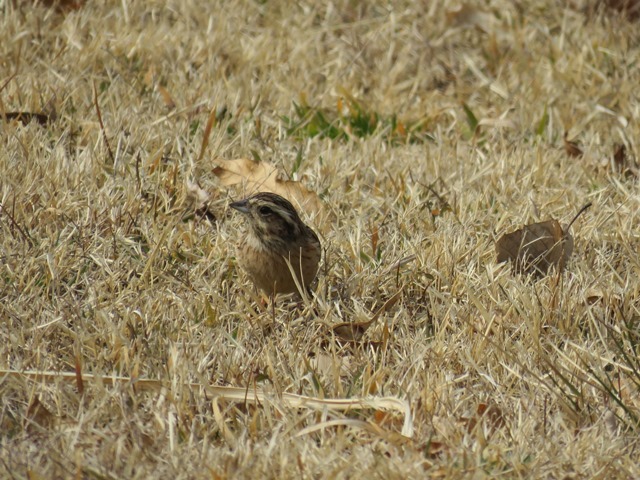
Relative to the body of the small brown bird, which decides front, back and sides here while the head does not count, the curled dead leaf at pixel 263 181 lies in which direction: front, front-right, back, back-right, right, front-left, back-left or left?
back-right

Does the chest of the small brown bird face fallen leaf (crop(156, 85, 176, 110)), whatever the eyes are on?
no

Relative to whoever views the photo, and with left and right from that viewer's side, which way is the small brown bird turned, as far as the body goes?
facing the viewer and to the left of the viewer

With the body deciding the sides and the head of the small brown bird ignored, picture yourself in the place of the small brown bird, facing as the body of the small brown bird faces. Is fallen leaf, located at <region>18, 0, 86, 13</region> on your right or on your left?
on your right

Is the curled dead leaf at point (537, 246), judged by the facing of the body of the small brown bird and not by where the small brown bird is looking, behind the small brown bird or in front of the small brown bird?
behind

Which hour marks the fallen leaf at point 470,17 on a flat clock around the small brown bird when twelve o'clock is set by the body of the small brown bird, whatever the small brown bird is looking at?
The fallen leaf is roughly at 5 o'clock from the small brown bird.

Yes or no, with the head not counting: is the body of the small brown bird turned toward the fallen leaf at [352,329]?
no

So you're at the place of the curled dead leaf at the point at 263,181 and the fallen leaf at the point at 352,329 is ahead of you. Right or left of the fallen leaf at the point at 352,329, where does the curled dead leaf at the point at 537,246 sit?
left

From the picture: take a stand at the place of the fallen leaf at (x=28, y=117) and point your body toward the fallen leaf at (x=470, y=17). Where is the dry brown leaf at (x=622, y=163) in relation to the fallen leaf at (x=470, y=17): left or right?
right

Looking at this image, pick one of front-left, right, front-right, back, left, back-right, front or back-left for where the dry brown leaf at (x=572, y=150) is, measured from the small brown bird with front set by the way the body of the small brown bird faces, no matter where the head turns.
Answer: back

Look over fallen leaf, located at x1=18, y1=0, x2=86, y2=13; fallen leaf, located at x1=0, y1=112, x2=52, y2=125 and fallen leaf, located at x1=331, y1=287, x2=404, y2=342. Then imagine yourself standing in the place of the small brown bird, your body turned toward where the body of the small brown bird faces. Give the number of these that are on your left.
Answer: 1

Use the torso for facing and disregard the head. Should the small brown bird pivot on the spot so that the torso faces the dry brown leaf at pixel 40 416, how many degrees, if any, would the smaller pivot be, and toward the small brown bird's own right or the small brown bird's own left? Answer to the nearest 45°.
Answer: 0° — it already faces it

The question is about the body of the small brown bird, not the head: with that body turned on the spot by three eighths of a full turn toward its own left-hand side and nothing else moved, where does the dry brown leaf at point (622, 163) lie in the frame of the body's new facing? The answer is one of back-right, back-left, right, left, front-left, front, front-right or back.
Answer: front-left

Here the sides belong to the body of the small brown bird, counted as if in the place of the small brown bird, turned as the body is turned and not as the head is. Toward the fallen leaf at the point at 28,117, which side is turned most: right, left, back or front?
right

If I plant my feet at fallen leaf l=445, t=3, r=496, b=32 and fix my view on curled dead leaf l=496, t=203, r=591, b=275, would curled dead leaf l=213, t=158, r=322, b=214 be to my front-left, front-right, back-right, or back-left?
front-right

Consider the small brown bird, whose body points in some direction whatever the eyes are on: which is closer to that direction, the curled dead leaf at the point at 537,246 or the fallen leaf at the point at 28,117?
the fallen leaf
